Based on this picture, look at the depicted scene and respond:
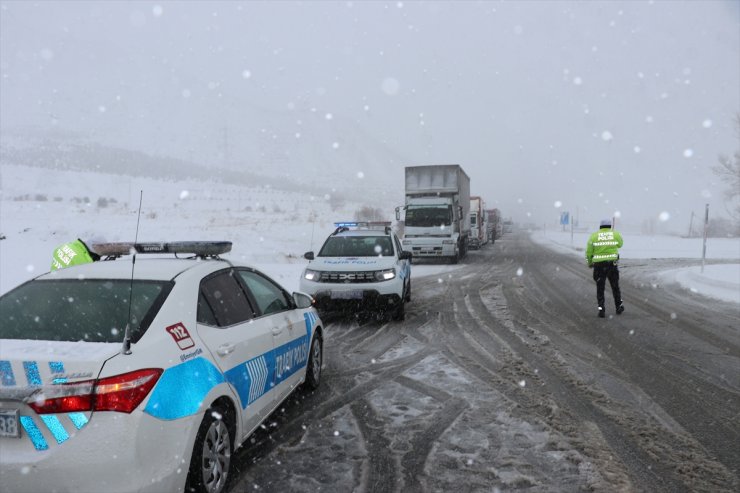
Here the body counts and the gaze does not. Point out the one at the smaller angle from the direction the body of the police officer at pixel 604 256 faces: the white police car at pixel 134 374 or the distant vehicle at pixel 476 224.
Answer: the distant vehicle

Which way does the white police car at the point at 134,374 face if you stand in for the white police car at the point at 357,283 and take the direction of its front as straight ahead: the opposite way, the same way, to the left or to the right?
the opposite way

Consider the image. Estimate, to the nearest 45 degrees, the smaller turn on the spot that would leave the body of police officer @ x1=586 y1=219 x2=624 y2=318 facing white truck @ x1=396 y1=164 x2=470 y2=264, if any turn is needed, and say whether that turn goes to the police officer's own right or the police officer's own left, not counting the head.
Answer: approximately 45° to the police officer's own left

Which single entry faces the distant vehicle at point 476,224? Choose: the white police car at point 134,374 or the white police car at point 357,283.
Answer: the white police car at point 134,374

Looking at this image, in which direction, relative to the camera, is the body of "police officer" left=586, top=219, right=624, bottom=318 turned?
away from the camera

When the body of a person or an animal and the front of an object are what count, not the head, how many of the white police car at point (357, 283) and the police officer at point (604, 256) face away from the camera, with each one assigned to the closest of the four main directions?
1

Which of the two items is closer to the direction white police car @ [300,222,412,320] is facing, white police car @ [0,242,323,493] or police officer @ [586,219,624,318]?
the white police car

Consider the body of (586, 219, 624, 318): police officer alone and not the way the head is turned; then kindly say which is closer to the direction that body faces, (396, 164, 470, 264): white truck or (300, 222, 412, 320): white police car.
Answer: the white truck

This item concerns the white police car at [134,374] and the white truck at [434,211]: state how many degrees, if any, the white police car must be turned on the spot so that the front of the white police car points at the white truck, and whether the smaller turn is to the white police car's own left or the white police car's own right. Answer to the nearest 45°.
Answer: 0° — it already faces it

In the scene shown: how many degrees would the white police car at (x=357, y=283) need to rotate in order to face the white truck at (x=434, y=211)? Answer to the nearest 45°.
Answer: approximately 180°

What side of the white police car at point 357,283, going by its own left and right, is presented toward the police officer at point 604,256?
left

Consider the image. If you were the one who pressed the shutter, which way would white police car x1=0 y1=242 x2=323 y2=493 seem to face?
facing away from the viewer and to the right of the viewer

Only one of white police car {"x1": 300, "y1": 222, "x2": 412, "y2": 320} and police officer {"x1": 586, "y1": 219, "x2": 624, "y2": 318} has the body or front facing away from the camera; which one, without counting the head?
the police officer

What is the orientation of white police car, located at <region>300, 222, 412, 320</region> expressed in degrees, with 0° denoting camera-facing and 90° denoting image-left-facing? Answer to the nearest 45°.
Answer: approximately 0°
